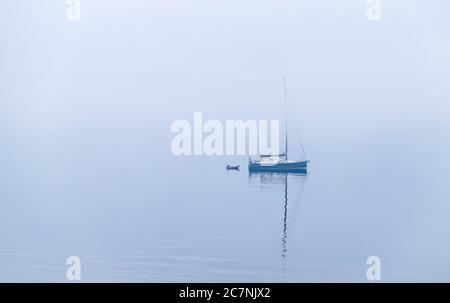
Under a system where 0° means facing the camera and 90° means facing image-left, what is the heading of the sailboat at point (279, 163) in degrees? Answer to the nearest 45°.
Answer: approximately 270°
